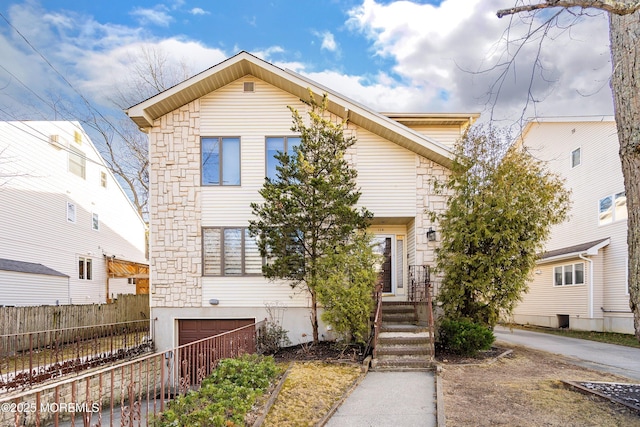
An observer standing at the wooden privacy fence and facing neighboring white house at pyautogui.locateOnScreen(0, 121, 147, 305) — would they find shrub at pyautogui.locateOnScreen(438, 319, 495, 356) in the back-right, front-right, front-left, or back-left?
back-right

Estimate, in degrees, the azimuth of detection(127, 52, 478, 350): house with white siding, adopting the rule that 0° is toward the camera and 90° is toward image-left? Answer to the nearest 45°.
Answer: approximately 0°

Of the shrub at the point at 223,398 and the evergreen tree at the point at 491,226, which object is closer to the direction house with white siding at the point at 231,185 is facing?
the shrub

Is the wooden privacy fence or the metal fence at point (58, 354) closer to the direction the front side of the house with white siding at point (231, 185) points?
the metal fence

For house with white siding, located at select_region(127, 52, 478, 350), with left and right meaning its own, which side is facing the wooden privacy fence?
right

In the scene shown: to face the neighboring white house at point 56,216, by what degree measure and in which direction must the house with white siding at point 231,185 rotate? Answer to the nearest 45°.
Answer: approximately 135° to its right

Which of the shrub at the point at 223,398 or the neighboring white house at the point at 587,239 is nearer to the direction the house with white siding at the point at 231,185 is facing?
the shrub
